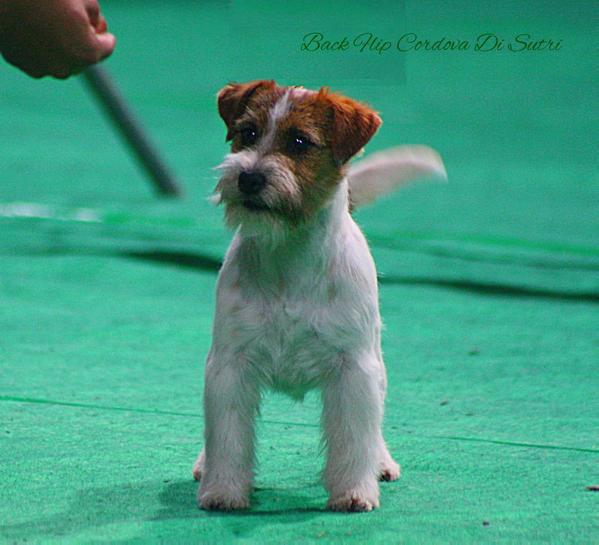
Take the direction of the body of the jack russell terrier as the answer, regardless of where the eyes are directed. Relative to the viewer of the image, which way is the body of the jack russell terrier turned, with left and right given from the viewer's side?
facing the viewer
